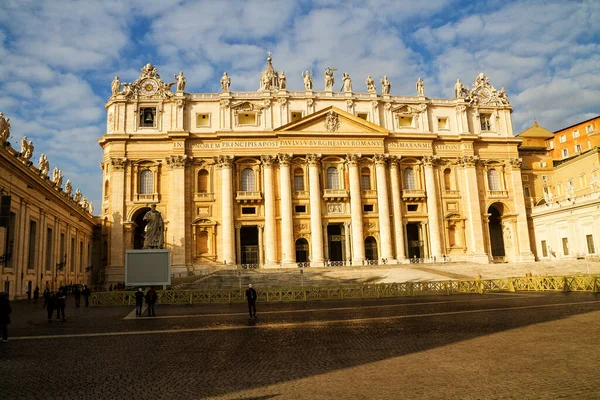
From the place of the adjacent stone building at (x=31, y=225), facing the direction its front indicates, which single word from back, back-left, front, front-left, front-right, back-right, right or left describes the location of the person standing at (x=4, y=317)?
front-right

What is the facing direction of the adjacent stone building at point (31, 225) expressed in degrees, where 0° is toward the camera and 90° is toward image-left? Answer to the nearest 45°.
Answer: approximately 315°

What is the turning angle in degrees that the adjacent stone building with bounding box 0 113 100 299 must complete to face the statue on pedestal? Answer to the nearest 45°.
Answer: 0° — it already faces it
